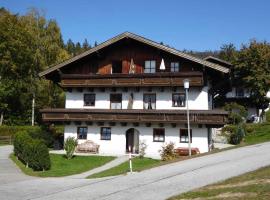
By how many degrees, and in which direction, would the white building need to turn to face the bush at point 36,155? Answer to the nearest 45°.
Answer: approximately 45° to its right

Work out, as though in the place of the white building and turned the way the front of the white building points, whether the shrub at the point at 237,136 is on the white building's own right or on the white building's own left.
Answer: on the white building's own left

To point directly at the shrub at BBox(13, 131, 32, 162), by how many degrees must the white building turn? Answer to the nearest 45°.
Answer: approximately 45° to its right

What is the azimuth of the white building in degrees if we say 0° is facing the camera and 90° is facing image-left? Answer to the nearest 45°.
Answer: approximately 0°
